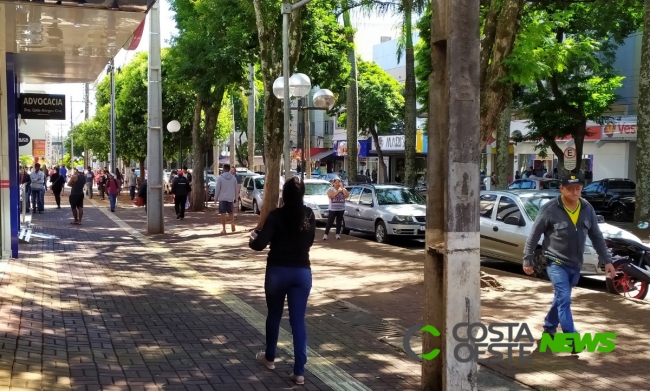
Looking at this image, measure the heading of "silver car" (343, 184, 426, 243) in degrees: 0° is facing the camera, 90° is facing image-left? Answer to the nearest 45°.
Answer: approximately 315°

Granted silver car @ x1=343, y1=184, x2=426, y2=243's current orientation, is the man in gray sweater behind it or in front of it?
in front

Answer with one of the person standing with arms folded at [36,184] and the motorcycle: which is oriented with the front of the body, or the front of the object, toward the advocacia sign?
the person standing with arms folded

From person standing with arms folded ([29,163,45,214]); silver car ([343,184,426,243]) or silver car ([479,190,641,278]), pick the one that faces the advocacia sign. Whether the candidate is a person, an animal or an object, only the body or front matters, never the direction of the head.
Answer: the person standing with arms folded

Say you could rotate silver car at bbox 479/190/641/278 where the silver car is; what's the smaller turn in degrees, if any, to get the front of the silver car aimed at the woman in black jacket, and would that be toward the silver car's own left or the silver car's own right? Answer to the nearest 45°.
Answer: approximately 45° to the silver car's own right

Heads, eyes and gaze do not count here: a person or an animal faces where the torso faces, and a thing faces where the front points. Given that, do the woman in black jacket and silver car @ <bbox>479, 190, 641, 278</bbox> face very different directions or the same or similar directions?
very different directions

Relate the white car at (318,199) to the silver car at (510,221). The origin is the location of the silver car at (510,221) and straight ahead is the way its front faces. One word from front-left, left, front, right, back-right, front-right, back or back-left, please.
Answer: back

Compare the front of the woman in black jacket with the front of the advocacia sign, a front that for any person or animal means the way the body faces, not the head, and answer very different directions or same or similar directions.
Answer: very different directions

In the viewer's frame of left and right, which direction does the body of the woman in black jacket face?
facing away from the viewer and to the left of the viewer
